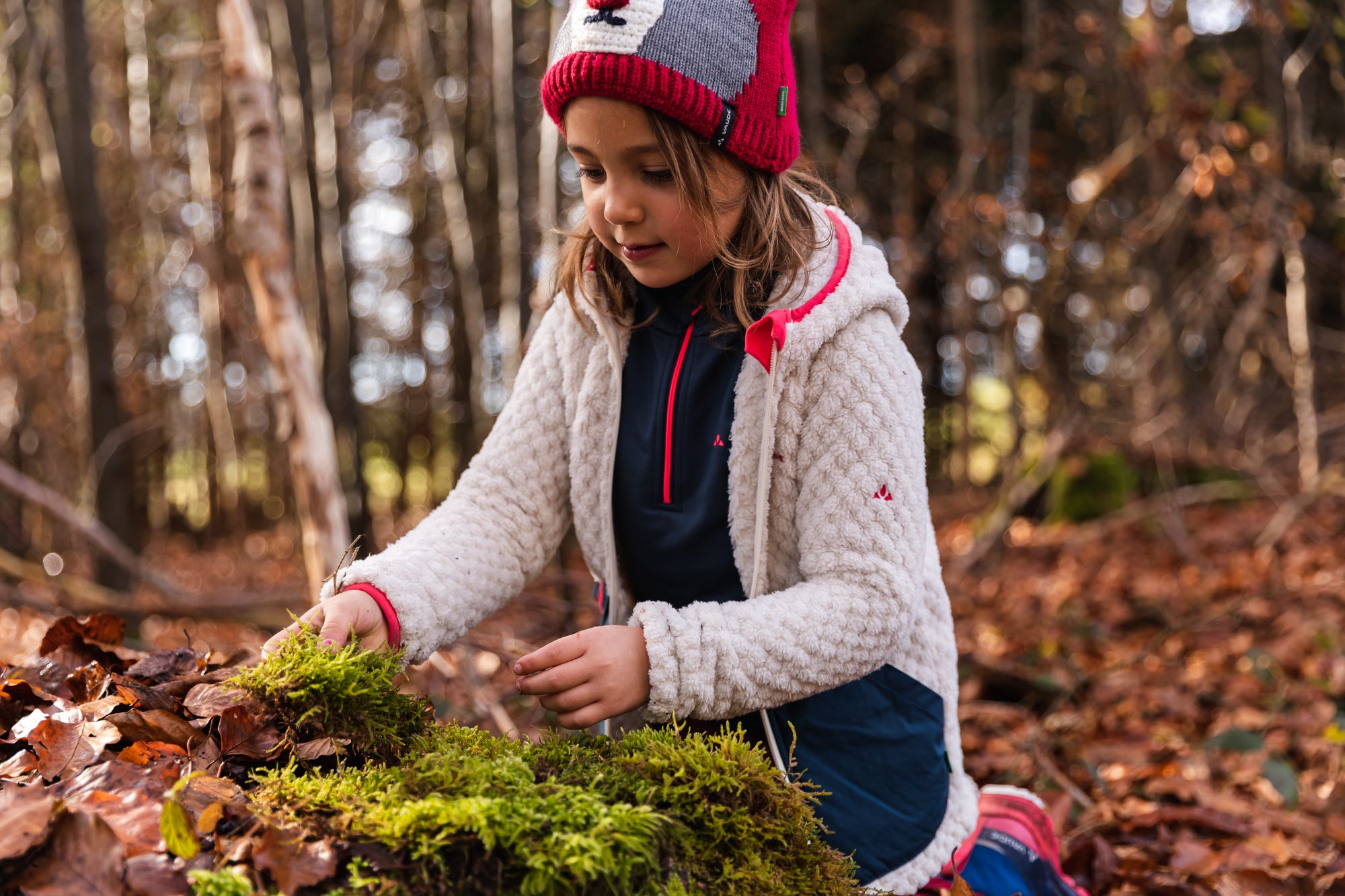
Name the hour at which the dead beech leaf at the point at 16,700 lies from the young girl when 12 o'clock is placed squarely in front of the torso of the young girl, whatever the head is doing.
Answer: The dead beech leaf is roughly at 1 o'clock from the young girl.

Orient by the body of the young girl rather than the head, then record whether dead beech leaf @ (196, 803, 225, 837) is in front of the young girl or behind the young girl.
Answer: in front

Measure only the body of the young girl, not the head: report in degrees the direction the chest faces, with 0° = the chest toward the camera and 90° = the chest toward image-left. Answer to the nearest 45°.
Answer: approximately 45°

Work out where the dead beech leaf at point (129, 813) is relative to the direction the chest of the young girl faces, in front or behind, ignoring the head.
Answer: in front

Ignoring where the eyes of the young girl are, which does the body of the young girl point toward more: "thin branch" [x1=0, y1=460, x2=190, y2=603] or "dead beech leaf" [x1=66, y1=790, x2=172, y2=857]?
the dead beech leaf

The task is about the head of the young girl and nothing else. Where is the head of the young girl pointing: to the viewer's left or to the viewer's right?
to the viewer's left

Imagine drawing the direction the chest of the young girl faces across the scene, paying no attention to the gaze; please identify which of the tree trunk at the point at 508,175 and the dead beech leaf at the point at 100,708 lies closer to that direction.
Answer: the dead beech leaf
